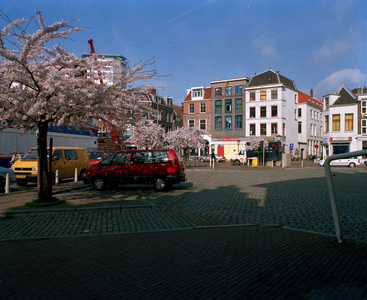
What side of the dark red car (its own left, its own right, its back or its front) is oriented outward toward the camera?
left

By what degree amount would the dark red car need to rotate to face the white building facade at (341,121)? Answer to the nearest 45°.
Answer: approximately 135° to its right

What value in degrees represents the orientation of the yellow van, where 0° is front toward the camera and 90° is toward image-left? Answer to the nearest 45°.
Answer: approximately 45°

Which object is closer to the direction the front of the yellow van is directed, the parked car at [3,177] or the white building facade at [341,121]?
the parked car

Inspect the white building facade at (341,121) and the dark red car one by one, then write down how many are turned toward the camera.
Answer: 1

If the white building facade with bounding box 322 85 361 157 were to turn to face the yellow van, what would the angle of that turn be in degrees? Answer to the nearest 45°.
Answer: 0° — it already faces it

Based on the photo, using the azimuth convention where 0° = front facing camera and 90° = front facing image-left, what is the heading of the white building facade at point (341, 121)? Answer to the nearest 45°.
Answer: approximately 0°

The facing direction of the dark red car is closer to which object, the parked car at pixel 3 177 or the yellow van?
the parked car
